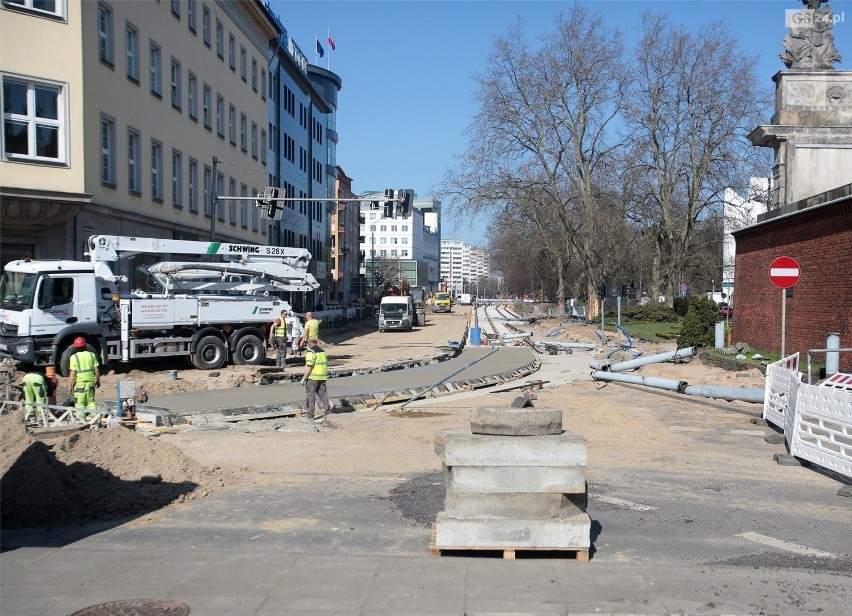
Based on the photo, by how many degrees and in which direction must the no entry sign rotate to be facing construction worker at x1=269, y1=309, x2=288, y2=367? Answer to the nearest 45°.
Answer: approximately 90° to its right

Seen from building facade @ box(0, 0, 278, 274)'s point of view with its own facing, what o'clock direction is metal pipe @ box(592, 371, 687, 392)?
The metal pipe is roughly at 12 o'clock from the building facade.

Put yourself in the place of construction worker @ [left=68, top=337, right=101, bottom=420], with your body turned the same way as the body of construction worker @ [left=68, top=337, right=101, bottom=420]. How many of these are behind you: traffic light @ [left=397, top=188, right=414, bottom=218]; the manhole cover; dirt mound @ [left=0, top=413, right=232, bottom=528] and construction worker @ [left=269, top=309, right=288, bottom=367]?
2

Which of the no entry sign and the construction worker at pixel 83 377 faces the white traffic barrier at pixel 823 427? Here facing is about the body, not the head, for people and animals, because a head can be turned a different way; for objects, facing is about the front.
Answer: the no entry sign

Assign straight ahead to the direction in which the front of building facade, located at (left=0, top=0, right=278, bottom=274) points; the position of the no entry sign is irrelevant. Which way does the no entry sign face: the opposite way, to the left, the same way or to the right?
to the right

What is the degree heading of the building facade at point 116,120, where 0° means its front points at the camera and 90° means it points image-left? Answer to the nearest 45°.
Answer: approximately 315°

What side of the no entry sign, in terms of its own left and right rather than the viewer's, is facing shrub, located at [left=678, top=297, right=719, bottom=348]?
back

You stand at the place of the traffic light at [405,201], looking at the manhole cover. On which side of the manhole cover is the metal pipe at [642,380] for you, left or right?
left

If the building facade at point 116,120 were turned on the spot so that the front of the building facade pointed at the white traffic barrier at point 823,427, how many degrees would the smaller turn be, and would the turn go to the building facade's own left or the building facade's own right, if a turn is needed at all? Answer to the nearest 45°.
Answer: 0° — it already faces it
